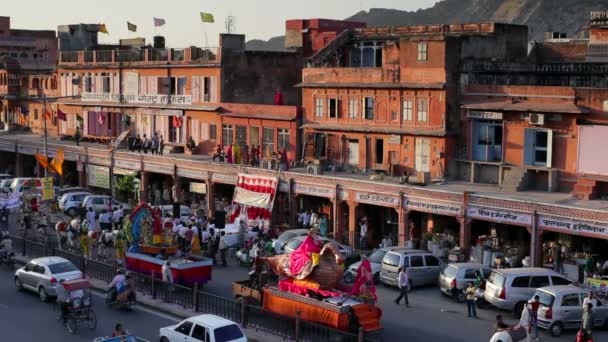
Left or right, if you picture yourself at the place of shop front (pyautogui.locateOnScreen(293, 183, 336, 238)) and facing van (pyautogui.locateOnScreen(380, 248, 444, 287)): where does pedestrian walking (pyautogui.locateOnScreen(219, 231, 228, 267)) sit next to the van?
right

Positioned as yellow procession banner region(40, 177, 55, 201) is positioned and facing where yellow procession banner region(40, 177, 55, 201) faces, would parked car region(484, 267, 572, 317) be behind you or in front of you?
in front

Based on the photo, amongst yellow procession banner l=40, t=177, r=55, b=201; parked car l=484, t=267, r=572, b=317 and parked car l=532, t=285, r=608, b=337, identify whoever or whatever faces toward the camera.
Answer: the yellow procession banner

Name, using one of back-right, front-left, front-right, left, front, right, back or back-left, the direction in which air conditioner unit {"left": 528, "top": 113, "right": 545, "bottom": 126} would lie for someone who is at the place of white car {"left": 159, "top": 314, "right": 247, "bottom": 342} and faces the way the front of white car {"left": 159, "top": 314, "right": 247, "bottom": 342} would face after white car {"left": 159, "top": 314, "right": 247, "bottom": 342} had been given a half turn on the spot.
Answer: left

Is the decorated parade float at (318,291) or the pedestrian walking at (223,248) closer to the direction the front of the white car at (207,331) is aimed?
the pedestrian walking
